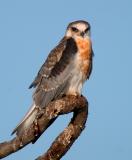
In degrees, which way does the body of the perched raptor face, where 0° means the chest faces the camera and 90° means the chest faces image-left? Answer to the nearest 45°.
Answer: approximately 315°
